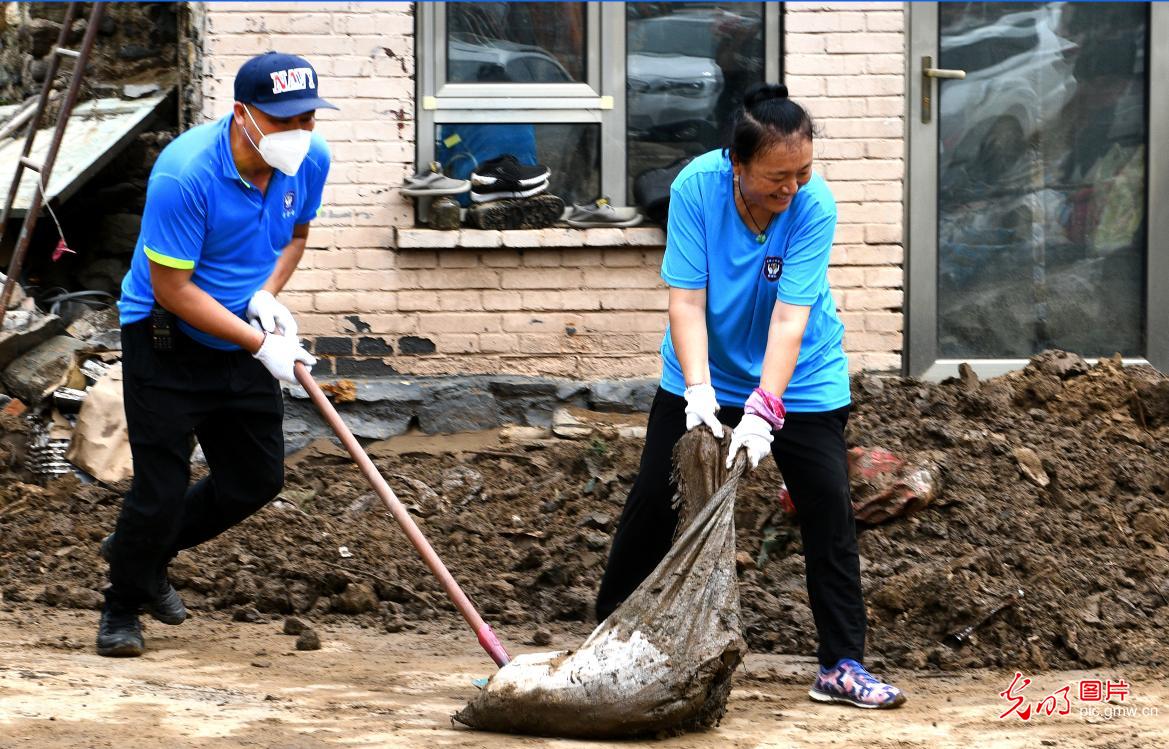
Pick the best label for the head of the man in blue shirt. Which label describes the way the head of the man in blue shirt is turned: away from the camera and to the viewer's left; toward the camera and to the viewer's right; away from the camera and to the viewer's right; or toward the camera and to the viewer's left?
toward the camera and to the viewer's right

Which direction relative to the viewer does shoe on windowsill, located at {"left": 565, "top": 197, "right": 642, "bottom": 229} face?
to the viewer's right

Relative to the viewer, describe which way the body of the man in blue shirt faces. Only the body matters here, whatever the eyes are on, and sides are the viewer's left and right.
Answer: facing the viewer and to the right of the viewer

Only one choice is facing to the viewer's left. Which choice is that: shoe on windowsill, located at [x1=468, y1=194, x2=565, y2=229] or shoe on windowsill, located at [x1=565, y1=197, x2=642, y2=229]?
shoe on windowsill, located at [x1=468, y1=194, x2=565, y2=229]

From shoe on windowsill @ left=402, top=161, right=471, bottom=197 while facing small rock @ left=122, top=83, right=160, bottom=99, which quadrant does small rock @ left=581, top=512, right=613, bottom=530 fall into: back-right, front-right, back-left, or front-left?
back-left

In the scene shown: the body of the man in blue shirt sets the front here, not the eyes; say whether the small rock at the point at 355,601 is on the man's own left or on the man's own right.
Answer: on the man's own left
